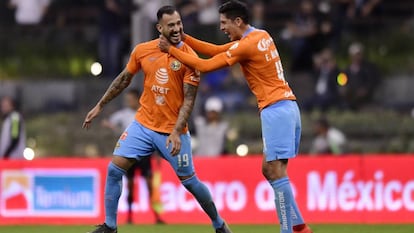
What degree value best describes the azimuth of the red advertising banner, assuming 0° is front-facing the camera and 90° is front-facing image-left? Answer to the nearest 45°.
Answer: approximately 0°

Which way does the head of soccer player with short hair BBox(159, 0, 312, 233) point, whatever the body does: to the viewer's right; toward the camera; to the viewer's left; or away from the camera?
to the viewer's left

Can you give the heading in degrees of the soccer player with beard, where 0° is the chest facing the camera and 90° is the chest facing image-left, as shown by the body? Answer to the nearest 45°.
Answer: approximately 0°

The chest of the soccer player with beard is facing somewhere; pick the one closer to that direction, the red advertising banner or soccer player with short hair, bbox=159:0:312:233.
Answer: the soccer player with short hair

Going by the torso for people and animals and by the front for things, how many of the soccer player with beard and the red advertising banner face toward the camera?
2

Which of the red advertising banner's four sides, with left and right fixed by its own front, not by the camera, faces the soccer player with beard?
front

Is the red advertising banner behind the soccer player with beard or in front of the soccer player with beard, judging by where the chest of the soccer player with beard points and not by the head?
behind

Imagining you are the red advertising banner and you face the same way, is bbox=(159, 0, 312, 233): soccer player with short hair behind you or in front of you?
in front
